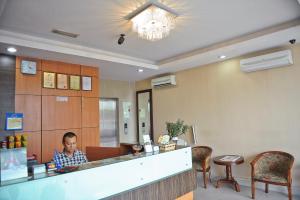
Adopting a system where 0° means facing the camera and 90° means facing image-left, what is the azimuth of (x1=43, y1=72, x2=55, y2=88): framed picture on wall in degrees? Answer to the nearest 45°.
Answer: approximately 0°

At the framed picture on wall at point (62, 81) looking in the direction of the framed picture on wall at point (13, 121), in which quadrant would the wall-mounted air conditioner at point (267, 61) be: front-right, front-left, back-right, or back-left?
back-left

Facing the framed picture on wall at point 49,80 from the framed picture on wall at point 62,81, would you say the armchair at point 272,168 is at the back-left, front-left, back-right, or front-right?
back-left

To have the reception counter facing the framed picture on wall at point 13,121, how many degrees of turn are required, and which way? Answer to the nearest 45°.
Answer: approximately 180°

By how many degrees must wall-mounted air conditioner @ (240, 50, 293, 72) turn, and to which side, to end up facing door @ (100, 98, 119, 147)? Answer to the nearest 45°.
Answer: approximately 45° to its right

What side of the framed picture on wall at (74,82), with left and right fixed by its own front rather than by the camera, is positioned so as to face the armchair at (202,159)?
left

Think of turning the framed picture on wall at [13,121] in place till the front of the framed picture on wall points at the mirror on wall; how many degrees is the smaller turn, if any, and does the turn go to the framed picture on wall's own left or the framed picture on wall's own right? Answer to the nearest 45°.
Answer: approximately 135° to the framed picture on wall's own left

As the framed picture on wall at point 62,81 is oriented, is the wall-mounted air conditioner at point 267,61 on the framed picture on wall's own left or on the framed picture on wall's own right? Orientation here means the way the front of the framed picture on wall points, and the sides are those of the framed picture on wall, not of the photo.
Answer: on the framed picture on wall's own left

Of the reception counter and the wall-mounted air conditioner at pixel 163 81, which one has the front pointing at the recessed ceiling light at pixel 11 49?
the wall-mounted air conditioner

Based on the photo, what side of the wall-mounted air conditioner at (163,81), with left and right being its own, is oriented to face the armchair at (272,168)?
left

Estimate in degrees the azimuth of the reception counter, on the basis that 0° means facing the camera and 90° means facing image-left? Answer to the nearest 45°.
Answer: approximately 315°

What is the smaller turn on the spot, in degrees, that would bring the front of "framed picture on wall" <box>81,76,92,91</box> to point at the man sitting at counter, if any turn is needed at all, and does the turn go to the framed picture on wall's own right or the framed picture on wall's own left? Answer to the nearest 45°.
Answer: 0° — it already faces them

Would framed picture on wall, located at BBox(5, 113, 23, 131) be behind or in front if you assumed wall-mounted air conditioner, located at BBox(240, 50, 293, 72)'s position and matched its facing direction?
in front

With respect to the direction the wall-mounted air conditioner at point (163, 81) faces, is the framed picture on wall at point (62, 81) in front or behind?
in front

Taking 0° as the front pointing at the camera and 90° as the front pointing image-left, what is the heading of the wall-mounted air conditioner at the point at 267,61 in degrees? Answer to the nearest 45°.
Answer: approximately 45°
